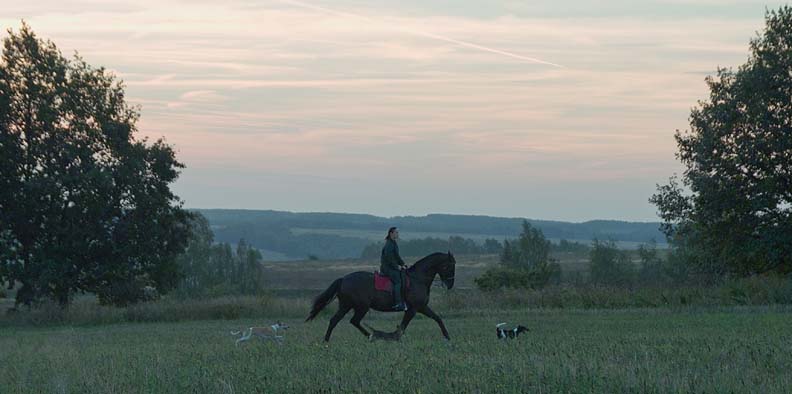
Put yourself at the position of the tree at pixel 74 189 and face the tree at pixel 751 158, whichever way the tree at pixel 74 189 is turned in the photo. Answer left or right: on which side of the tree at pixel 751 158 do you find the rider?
right

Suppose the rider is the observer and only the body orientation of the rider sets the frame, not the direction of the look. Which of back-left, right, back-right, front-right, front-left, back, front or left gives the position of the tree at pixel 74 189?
back-left

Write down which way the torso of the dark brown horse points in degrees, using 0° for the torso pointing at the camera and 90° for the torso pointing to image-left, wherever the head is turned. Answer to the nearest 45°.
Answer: approximately 270°

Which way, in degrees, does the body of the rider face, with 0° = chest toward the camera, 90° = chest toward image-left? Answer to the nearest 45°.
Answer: approximately 270°

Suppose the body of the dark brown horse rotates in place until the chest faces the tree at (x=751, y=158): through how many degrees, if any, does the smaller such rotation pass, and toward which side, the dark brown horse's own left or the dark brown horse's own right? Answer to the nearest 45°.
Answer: approximately 45° to the dark brown horse's own left

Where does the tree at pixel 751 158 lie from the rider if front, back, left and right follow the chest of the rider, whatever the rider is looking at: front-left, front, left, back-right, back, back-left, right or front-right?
front-left
